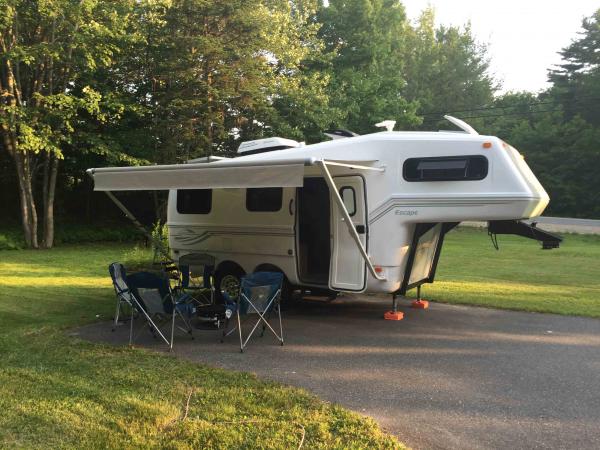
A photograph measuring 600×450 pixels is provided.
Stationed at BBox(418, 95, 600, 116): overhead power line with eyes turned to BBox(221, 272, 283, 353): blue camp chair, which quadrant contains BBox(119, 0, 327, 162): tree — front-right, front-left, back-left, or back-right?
front-right

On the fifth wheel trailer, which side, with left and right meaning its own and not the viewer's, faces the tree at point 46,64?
back

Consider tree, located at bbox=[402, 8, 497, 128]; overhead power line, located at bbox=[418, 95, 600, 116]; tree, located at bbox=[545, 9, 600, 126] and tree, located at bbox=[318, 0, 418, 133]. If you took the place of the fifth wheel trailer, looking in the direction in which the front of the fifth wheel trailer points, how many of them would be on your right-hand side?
0

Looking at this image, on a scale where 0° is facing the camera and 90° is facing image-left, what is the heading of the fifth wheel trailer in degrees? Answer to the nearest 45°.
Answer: approximately 315°

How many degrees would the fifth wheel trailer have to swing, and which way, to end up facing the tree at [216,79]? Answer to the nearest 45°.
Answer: approximately 135° to its left

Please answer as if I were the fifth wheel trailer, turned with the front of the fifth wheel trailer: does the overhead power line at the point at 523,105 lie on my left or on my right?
on my left

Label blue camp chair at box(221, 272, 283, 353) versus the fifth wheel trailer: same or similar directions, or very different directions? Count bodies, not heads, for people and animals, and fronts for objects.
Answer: very different directions
